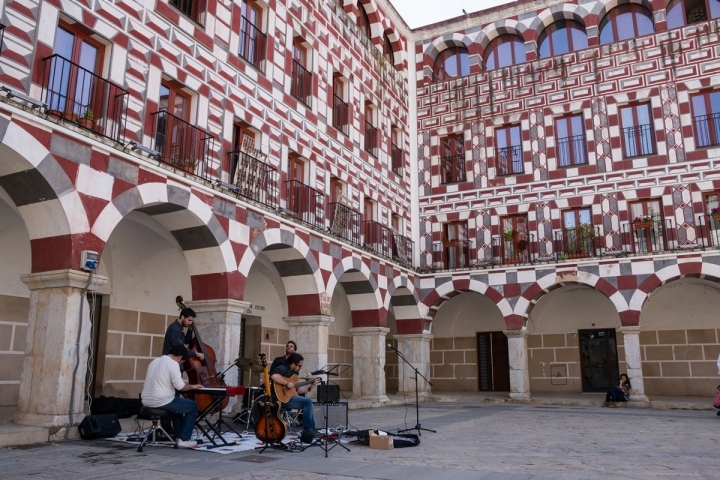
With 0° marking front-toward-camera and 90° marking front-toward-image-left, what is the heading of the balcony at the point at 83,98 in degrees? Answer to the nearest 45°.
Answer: approximately 315°

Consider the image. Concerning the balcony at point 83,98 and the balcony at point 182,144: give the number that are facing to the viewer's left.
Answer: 0

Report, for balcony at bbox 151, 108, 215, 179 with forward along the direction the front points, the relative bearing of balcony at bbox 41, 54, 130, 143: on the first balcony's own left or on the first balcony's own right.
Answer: on the first balcony's own right

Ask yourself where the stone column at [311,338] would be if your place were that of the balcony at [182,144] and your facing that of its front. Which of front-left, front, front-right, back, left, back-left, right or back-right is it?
left

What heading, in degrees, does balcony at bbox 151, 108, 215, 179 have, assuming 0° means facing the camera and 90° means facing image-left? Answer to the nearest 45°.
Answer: approximately 315°

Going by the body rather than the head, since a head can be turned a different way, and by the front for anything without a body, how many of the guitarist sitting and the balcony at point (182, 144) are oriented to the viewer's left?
0

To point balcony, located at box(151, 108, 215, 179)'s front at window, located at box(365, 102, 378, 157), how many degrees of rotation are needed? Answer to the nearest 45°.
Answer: approximately 90° to its left

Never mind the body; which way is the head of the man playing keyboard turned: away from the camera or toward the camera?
away from the camera

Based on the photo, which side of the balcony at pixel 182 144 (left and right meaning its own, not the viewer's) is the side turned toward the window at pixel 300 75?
left
